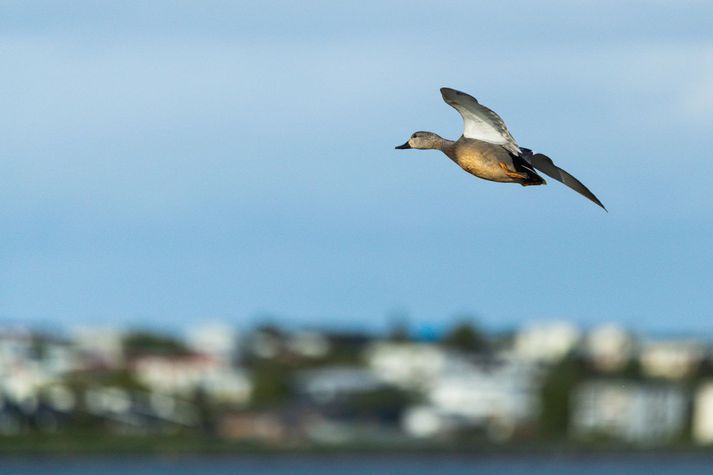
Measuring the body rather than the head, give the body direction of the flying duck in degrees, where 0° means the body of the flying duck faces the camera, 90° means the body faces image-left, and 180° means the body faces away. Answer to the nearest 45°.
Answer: approximately 90°
